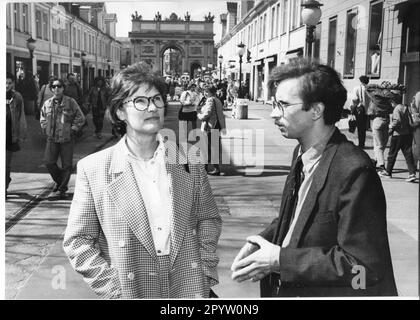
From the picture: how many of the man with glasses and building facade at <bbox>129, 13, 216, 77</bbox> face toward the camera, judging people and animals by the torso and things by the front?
1

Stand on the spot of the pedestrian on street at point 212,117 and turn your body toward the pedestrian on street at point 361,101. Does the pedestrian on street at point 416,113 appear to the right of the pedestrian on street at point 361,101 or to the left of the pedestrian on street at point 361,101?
right

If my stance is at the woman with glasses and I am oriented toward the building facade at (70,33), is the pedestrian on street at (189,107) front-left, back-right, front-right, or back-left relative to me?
front-right

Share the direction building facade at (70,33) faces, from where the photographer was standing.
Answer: facing the viewer and to the right of the viewer

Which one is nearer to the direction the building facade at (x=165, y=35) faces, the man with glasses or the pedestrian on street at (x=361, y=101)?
the man with glasses

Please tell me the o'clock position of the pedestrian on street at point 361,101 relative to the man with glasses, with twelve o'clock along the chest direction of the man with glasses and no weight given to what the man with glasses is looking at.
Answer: The pedestrian on street is roughly at 3 o'clock from the man with glasses.

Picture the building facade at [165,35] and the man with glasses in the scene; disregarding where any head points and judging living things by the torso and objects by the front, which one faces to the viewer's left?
the man with glasses

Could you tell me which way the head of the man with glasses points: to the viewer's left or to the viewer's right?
to the viewer's left

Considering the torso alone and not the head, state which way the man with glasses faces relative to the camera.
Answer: to the viewer's left

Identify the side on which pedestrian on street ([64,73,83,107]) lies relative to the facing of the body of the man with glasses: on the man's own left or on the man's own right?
on the man's own right

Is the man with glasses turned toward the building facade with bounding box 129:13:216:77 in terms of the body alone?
no

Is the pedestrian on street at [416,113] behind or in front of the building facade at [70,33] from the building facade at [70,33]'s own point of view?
in front

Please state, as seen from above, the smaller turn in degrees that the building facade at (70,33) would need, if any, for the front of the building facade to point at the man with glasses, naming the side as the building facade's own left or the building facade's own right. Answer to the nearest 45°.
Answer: approximately 45° to the building facade's own right

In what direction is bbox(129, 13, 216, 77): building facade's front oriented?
toward the camera
